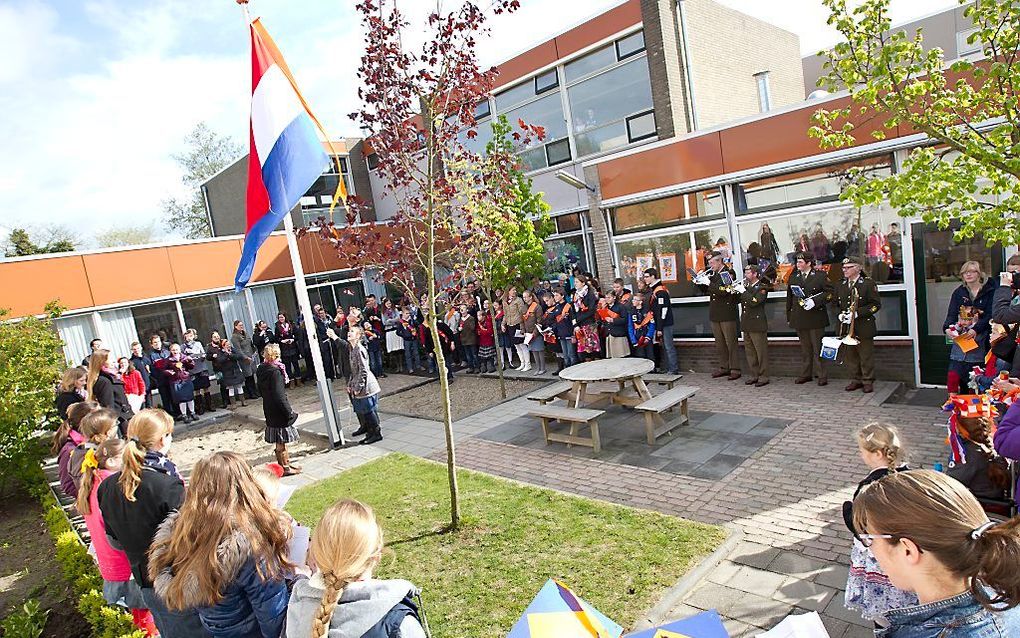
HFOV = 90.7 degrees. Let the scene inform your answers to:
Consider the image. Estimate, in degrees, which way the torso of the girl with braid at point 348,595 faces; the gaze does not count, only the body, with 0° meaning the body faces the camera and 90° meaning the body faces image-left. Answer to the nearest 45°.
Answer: approximately 180°

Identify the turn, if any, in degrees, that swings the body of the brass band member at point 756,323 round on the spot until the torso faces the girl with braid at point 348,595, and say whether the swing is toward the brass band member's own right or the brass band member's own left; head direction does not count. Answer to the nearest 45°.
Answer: approximately 45° to the brass band member's own left

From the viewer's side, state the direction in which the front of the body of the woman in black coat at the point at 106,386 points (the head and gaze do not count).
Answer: to the viewer's right

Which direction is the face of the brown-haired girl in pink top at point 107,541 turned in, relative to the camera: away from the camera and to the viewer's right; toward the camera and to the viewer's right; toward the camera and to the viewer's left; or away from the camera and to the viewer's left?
away from the camera and to the viewer's right

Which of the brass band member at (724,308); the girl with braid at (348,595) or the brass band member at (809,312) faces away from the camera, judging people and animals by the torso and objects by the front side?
the girl with braid

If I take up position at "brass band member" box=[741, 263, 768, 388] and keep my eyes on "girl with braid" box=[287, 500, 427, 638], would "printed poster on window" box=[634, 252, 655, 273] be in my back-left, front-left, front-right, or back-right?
back-right

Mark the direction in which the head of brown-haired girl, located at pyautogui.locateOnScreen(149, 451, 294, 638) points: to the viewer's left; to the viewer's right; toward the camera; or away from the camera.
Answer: away from the camera

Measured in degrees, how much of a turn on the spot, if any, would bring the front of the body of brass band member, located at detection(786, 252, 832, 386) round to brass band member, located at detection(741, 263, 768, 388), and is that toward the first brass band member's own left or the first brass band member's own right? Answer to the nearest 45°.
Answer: approximately 45° to the first brass band member's own right

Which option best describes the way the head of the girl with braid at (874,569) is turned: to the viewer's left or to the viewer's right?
to the viewer's left

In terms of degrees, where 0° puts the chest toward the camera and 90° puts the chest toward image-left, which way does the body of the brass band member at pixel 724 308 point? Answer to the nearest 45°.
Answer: approximately 45°

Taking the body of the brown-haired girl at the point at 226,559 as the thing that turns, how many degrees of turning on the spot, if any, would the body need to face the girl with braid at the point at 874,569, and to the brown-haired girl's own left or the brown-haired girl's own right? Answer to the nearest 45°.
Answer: approximately 90° to the brown-haired girl's own right

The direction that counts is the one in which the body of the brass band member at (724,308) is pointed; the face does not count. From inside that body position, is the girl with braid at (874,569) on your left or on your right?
on your left
